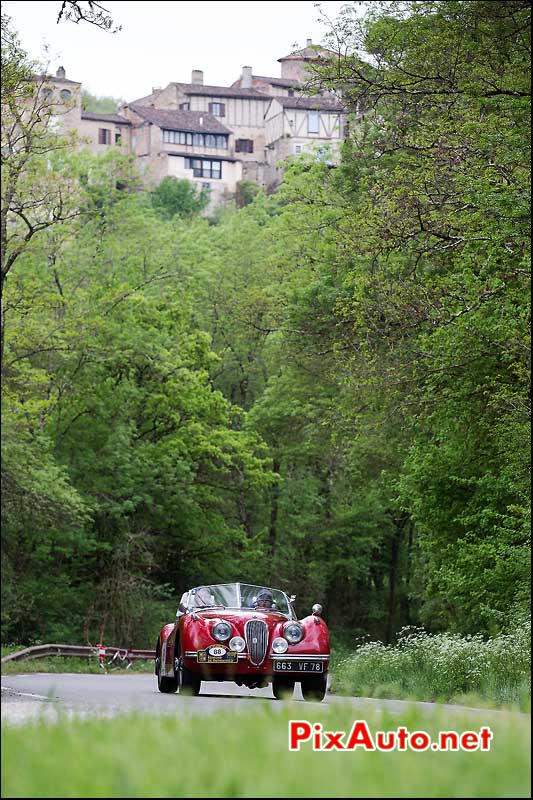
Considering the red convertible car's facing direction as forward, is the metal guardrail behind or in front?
behind

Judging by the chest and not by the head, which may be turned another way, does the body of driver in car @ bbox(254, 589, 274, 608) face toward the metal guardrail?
no

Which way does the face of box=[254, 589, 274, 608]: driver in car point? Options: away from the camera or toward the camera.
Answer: toward the camera

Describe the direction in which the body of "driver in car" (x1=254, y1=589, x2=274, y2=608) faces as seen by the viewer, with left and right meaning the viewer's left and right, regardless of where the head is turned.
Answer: facing the viewer

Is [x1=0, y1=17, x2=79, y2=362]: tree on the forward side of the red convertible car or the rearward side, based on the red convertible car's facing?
on the rearward side

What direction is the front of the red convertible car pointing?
toward the camera
